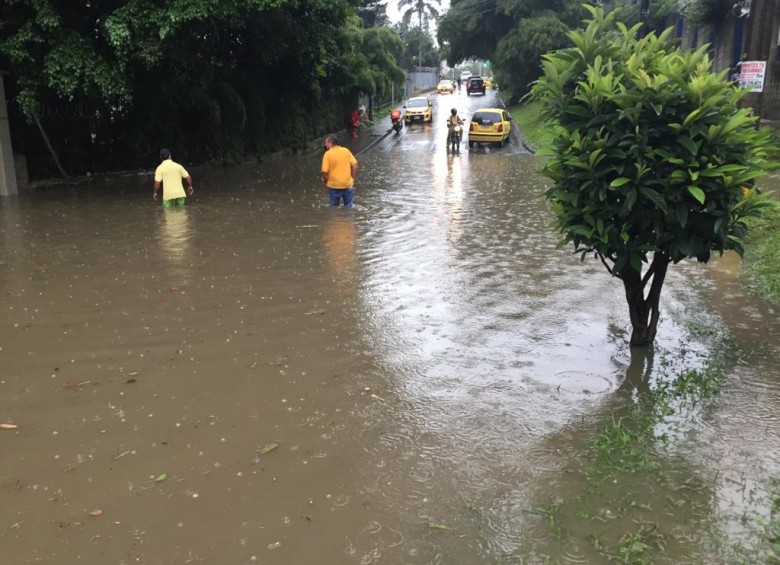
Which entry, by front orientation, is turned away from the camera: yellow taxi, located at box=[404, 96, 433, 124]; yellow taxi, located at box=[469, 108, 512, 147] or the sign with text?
yellow taxi, located at box=[469, 108, 512, 147]

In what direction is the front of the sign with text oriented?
toward the camera

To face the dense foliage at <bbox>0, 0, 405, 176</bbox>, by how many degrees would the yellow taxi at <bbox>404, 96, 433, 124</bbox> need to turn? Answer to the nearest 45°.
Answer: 0° — it already faces it

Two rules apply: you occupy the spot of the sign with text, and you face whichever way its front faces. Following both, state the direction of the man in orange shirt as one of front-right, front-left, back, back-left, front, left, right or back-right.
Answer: front-right

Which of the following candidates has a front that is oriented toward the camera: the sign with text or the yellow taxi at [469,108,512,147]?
the sign with text

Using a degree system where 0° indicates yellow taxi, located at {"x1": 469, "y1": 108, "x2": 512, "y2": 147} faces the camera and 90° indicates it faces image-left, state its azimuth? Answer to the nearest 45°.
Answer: approximately 180°

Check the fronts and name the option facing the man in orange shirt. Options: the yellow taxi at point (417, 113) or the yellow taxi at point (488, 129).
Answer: the yellow taxi at point (417, 113)

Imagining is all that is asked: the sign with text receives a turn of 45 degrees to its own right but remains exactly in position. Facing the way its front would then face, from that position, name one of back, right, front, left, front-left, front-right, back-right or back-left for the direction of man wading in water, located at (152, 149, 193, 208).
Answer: front

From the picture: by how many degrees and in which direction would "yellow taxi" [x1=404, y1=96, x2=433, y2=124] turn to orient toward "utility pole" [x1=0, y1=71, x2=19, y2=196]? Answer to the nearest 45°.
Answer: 0° — it already faces it

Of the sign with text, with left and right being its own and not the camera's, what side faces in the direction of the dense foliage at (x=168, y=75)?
right

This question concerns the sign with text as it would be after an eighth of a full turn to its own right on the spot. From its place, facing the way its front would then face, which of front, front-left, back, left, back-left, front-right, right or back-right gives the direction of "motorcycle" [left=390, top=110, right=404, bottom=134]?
right

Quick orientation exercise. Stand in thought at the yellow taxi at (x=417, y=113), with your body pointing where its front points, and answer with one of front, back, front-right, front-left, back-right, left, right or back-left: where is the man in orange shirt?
front

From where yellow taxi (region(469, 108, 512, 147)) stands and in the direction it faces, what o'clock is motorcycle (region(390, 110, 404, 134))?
The motorcycle is roughly at 11 o'clock from the yellow taxi.

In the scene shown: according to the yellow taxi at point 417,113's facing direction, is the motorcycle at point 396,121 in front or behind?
in front

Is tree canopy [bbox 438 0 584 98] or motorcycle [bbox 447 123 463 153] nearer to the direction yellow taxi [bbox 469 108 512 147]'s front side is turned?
the tree canopy

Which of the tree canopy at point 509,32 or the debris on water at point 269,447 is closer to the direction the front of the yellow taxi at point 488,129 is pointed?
the tree canopy

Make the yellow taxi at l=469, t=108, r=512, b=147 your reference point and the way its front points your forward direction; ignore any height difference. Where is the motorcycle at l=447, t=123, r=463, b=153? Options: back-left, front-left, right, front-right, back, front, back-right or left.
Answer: back-left

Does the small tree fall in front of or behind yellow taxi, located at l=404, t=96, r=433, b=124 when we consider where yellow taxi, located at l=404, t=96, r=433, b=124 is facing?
in front

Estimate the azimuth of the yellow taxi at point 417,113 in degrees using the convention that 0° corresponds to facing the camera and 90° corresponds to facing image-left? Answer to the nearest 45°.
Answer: approximately 0°

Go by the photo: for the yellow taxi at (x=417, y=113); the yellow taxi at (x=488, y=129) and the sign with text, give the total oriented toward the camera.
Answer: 2
